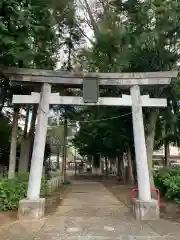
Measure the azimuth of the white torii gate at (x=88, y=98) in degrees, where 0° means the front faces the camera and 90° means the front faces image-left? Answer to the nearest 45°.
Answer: approximately 0°
